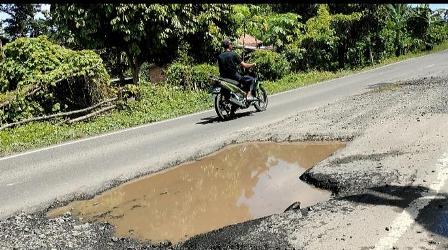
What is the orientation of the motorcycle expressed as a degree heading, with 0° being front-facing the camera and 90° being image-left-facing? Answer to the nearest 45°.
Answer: approximately 225°

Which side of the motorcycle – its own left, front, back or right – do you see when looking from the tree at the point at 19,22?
left

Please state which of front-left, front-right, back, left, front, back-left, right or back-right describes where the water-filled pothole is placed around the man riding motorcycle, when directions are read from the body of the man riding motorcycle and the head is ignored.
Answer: back-right

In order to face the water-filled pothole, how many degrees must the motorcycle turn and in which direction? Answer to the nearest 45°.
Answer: approximately 135° to its right

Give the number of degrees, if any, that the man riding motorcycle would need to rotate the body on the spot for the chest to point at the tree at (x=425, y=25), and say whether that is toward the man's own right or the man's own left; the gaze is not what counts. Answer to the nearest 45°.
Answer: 0° — they already face it

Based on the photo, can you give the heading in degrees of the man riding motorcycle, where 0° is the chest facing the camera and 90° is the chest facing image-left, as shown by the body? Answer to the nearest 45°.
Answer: approximately 225°
